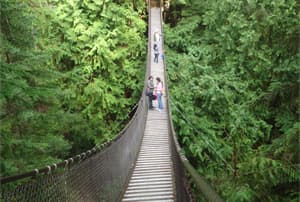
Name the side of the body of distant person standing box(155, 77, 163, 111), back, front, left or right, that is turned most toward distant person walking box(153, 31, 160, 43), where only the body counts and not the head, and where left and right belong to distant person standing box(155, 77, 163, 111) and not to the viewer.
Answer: right

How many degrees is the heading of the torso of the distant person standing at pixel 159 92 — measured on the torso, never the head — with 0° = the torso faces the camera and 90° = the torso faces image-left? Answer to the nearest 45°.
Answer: approximately 90°
